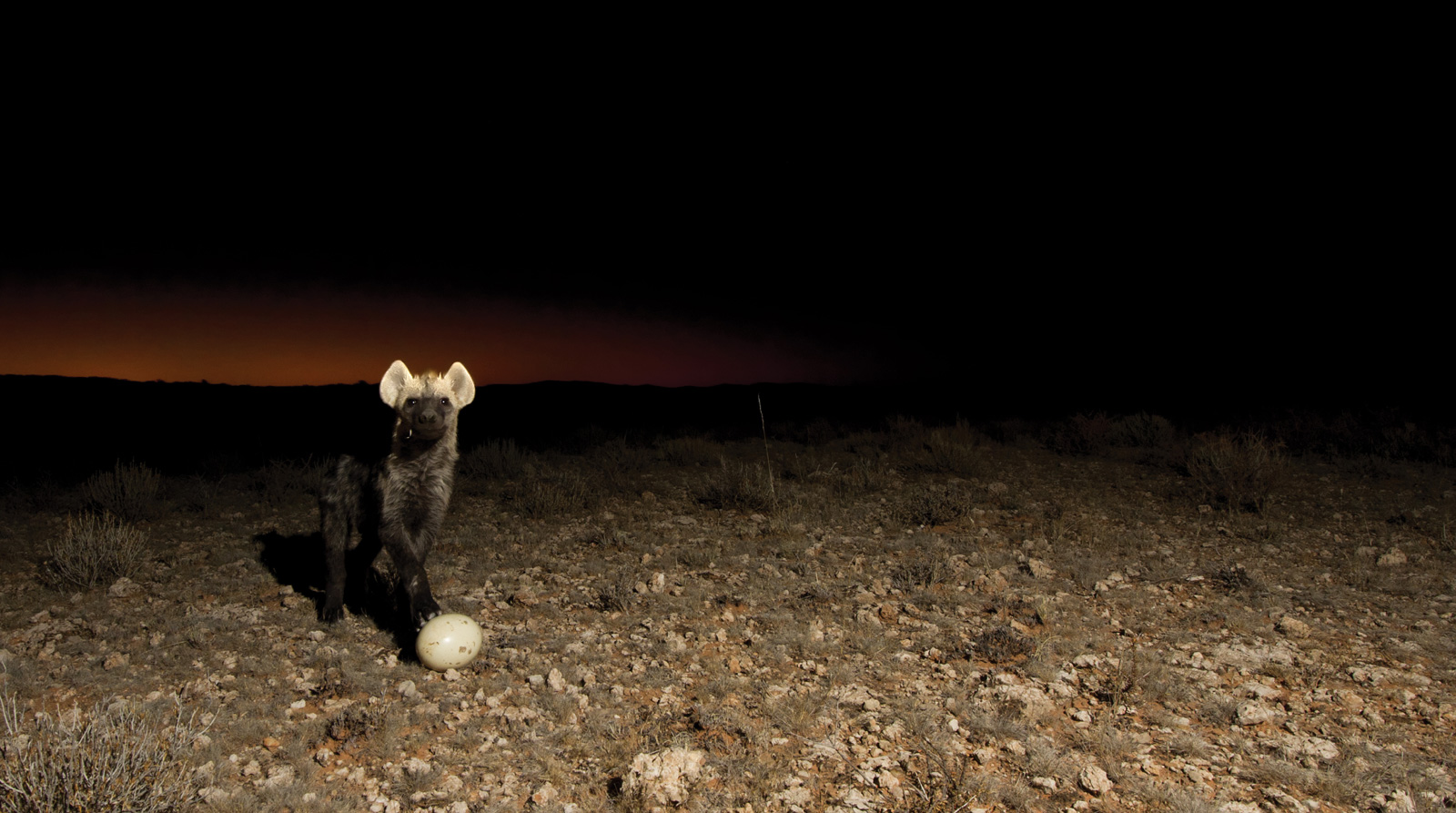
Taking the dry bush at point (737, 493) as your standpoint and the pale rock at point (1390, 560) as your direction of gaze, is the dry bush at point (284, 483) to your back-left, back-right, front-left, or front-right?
back-right

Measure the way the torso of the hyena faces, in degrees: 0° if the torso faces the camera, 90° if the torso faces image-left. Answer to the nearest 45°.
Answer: approximately 315°

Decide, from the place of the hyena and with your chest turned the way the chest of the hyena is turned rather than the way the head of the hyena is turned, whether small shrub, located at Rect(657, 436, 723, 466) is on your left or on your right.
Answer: on your left

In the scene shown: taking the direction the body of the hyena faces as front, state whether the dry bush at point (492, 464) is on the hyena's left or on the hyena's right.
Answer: on the hyena's left
